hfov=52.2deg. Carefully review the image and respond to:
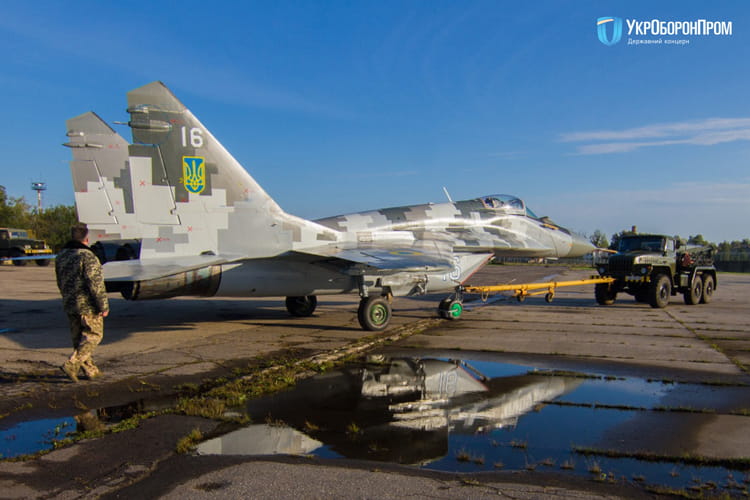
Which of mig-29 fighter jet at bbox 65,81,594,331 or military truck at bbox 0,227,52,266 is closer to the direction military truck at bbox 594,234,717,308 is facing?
the mig-29 fighter jet

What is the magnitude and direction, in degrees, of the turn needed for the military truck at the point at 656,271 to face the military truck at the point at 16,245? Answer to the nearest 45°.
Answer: approximately 45° to its right

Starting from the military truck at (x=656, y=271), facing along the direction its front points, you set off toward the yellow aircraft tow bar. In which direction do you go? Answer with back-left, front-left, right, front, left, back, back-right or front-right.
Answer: front

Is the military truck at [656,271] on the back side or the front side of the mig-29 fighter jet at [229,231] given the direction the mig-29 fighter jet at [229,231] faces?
on the front side

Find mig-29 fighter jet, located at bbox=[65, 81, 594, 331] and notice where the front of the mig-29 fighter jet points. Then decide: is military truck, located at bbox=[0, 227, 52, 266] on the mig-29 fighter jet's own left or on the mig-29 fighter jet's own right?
on the mig-29 fighter jet's own left

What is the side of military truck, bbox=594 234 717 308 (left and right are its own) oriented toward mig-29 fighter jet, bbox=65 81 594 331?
front

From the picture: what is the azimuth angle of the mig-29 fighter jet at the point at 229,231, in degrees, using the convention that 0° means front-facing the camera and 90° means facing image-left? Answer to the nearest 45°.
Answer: approximately 225°
